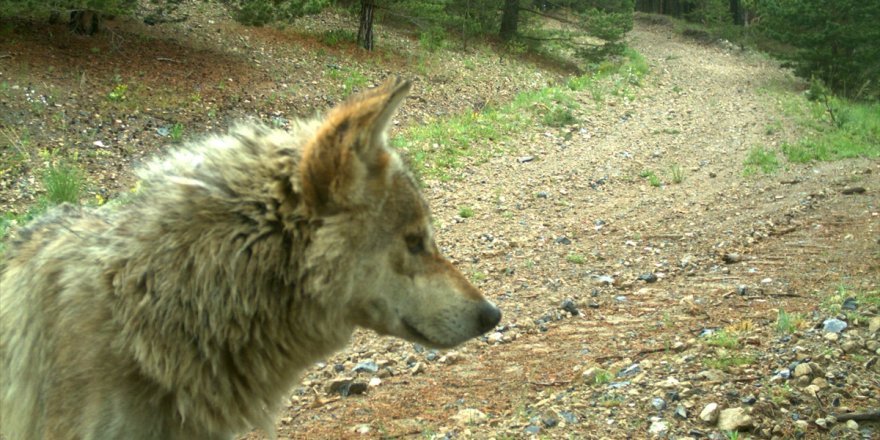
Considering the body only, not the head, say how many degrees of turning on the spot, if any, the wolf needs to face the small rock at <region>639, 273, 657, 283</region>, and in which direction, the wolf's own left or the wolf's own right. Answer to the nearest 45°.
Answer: approximately 45° to the wolf's own left

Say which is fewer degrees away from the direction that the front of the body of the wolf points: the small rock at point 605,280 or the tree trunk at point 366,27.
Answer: the small rock

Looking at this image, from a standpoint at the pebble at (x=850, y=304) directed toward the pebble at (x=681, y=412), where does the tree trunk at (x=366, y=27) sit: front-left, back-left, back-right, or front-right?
back-right

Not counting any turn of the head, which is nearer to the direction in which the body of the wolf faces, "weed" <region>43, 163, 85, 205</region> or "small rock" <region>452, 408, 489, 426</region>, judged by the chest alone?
the small rock

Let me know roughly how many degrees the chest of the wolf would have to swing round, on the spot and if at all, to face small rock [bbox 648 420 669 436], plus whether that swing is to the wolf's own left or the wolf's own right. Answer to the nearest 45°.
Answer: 0° — it already faces it

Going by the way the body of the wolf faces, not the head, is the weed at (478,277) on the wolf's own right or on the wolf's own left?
on the wolf's own left

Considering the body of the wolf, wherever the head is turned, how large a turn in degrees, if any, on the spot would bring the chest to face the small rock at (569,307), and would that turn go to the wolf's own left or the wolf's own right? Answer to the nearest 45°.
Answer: approximately 45° to the wolf's own left

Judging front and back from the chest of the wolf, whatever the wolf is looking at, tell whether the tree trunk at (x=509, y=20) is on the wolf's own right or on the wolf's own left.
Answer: on the wolf's own left

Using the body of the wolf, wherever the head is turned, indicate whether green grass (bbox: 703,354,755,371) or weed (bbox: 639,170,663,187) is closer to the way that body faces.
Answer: the green grass

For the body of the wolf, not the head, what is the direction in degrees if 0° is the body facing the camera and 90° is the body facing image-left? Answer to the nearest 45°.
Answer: approximately 270°

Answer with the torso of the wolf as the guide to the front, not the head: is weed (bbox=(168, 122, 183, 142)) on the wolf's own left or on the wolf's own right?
on the wolf's own left
